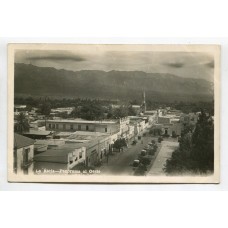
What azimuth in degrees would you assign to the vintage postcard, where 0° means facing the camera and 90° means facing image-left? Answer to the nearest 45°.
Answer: approximately 0°
